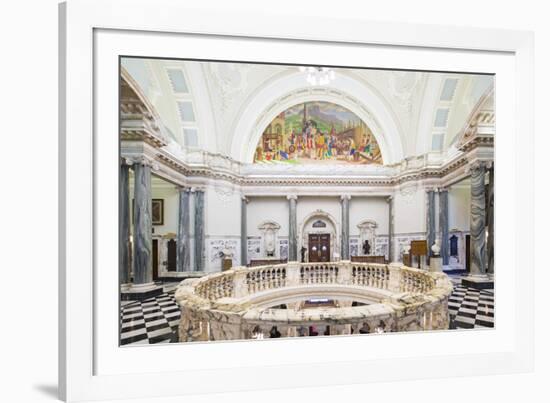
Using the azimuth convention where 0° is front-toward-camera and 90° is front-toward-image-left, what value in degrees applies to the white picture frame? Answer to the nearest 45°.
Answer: approximately 315°
